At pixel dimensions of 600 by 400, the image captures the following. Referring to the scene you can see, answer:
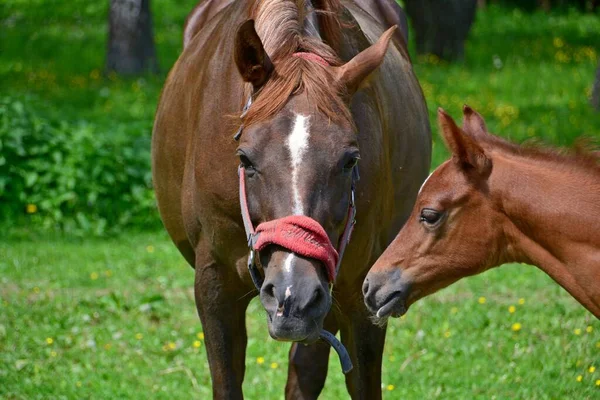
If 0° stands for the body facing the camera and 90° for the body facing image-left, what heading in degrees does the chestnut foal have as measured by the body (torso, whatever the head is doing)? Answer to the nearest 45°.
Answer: approximately 90°

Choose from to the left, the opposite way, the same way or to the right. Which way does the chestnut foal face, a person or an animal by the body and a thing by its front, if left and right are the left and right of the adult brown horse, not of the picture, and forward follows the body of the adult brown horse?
to the right

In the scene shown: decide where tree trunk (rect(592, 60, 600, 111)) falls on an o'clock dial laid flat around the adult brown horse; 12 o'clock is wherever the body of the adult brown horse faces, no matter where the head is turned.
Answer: The tree trunk is roughly at 7 o'clock from the adult brown horse.

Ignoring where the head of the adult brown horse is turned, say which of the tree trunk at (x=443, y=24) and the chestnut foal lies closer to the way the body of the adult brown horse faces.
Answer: the chestnut foal

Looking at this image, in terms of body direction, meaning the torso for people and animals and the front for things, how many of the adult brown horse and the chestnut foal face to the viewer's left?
1

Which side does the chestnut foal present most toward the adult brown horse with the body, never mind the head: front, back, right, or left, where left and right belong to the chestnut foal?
front

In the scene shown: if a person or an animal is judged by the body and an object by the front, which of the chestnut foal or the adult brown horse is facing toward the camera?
the adult brown horse

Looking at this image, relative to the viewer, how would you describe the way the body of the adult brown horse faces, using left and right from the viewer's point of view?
facing the viewer

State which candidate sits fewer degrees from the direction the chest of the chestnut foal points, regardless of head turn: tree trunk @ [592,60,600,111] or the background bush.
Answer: the background bush

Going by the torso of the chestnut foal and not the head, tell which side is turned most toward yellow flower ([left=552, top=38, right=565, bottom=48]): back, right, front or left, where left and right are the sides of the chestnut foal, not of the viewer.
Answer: right

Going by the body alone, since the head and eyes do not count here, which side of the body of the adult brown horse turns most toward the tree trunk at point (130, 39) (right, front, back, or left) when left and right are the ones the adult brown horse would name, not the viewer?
back

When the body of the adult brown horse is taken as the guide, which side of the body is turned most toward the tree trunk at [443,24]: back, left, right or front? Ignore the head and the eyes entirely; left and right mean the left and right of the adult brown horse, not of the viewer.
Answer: back
